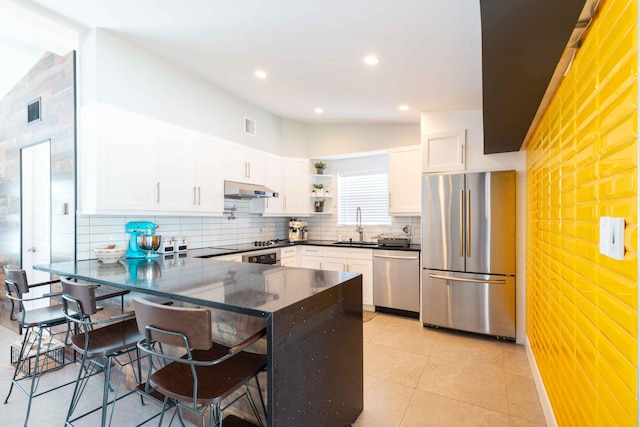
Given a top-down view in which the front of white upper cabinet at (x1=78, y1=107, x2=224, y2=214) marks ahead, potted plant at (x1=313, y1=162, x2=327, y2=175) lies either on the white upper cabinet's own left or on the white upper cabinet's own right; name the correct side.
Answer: on the white upper cabinet's own left

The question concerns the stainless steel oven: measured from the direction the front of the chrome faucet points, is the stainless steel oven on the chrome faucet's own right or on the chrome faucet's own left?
on the chrome faucet's own right

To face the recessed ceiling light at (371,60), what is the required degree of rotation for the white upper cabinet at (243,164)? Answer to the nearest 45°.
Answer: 0° — it already faces it
